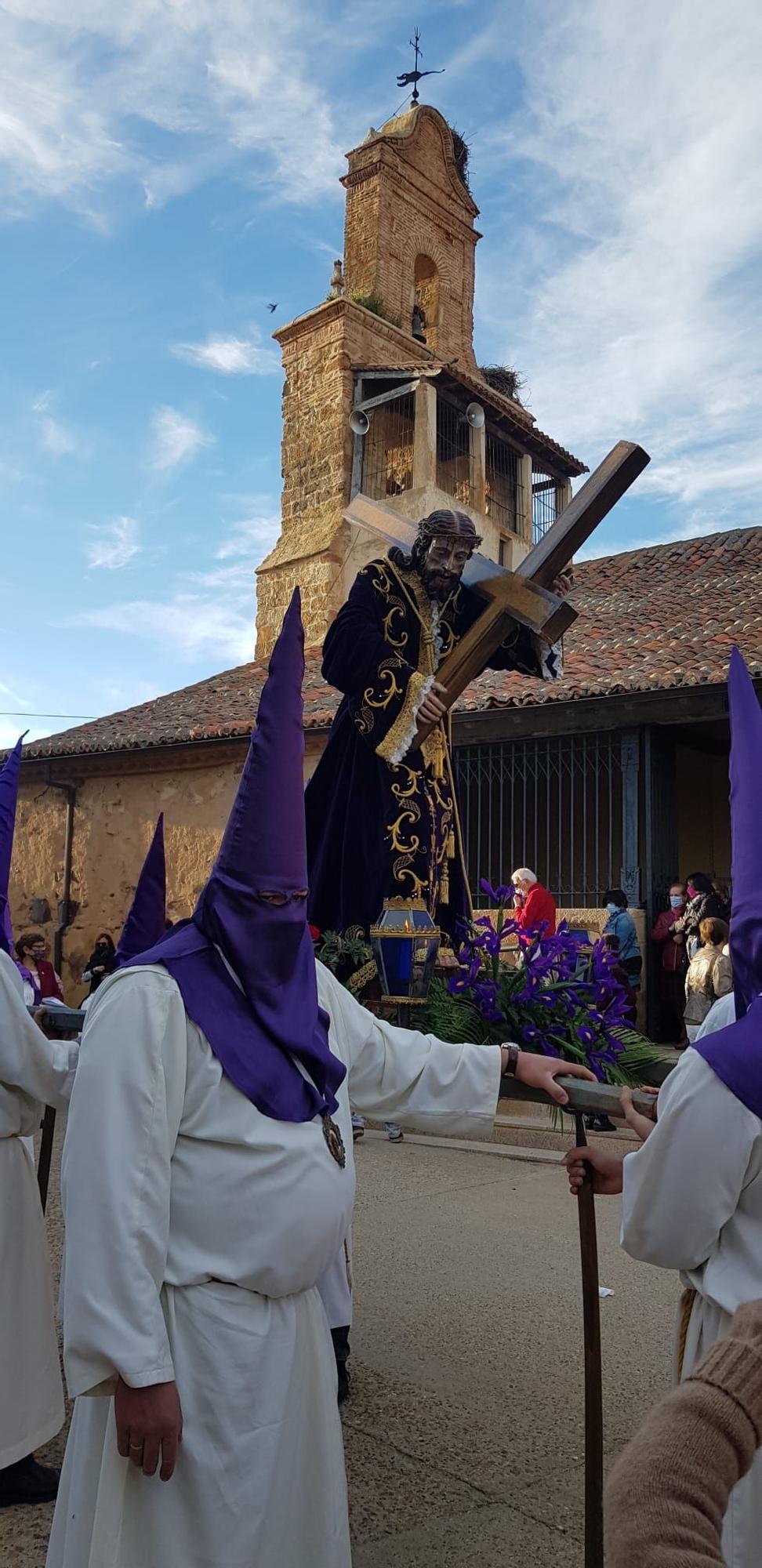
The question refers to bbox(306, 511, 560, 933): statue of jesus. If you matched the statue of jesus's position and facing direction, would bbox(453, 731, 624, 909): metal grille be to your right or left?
on your left

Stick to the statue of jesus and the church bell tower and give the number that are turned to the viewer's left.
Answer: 0

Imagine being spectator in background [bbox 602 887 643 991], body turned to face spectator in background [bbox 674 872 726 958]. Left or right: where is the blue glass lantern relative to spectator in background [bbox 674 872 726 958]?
right

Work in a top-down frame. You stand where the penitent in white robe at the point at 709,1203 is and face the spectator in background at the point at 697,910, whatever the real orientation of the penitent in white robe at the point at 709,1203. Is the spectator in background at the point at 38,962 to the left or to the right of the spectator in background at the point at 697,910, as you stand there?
left

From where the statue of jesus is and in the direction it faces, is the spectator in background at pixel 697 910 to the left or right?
on its left

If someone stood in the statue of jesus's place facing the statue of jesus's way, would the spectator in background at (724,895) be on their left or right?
on their left

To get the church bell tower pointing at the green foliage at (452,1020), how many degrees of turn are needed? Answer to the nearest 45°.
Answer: approximately 45° to its right
